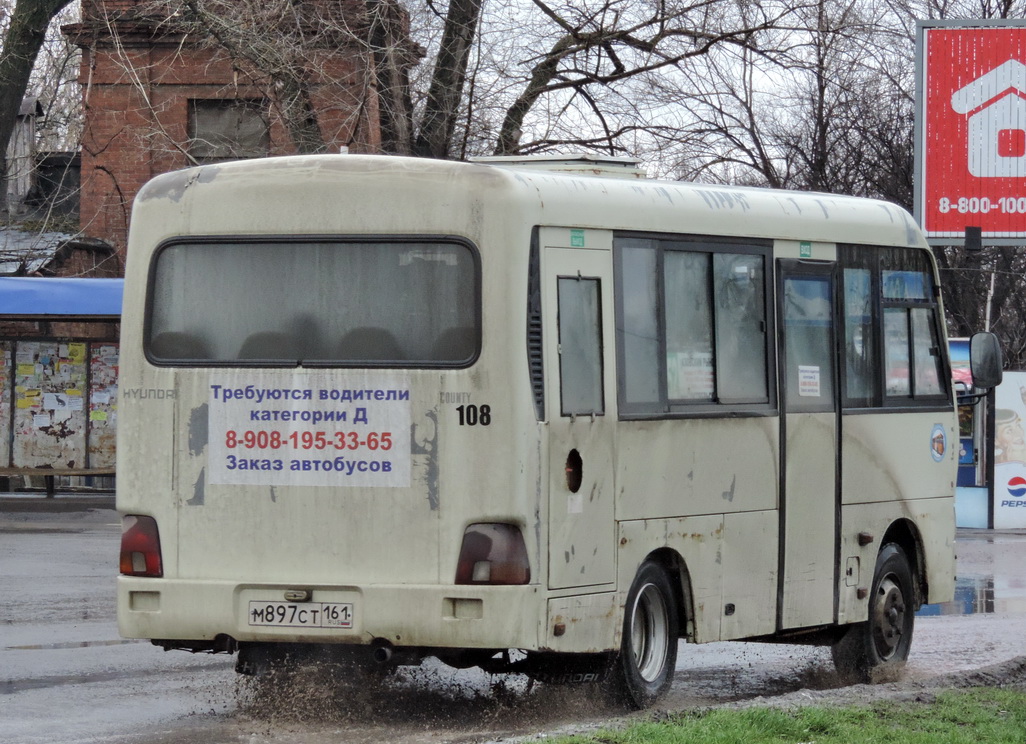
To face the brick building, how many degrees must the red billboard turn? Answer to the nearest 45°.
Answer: approximately 90° to its right

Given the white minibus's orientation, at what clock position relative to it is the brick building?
The brick building is roughly at 10 o'clock from the white minibus.

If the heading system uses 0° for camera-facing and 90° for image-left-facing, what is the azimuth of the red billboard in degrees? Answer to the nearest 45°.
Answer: approximately 0°

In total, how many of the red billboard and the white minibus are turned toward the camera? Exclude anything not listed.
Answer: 1

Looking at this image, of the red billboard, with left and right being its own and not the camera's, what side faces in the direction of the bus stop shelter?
right

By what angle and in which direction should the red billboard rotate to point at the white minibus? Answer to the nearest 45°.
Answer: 0° — it already faces it

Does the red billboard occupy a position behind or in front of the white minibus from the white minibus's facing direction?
in front

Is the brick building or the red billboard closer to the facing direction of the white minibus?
the red billboard

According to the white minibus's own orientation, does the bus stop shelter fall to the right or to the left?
on its left

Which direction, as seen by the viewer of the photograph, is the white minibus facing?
facing away from the viewer and to the right of the viewer
